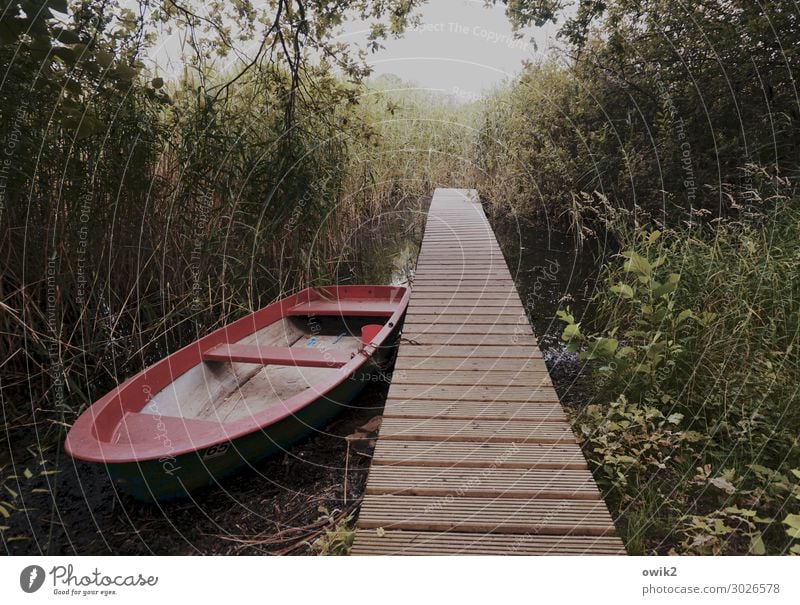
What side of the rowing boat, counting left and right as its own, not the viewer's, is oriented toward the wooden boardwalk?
left

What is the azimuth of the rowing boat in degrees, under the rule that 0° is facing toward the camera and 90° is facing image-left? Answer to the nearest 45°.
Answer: approximately 45°

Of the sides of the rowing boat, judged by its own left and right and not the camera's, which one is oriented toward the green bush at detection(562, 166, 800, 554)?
left
